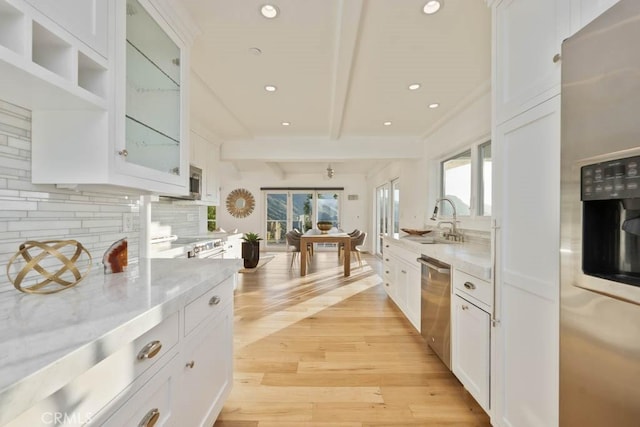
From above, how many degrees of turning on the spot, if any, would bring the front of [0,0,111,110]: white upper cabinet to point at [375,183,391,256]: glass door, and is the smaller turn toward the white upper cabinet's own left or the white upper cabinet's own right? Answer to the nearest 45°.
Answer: approximately 90° to the white upper cabinet's own left

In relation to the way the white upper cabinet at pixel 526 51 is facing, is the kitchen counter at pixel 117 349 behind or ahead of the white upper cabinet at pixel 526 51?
ahead

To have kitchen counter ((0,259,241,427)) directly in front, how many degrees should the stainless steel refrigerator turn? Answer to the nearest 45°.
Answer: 0° — it already faces it

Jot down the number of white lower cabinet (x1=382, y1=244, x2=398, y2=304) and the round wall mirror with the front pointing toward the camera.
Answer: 1

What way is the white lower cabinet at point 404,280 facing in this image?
to the viewer's left

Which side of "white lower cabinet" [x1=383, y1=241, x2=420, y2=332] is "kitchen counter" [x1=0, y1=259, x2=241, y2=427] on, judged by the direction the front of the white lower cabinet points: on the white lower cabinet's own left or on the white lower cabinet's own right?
on the white lower cabinet's own left

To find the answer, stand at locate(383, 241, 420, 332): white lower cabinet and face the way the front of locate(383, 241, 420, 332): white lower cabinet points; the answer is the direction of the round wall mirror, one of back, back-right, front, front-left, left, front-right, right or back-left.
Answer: front-right

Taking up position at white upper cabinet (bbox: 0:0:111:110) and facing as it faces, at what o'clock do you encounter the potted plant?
The potted plant is roughly at 9 o'clock from the white upper cabinet.

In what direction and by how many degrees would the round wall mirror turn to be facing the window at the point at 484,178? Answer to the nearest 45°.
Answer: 0° — it already faces it

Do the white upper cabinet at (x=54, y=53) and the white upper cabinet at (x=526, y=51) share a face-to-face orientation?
yes

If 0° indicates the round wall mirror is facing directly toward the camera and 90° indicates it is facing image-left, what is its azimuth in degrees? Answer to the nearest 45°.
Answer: approximately 0°

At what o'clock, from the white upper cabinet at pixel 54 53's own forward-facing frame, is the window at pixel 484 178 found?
The window is roughly at 11 o'clock from the white upper cabinet.

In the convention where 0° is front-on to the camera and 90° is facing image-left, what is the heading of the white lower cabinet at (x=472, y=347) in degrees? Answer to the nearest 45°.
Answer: approximately 45°

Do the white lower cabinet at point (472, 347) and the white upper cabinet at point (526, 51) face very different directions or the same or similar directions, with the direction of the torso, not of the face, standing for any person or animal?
same or similar directions

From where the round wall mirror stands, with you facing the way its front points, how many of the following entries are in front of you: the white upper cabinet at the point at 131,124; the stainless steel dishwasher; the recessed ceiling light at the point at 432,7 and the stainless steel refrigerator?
4

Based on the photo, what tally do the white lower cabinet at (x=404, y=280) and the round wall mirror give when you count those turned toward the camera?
1

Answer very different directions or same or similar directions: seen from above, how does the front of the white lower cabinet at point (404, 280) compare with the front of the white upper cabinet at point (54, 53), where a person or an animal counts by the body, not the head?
very different directions
